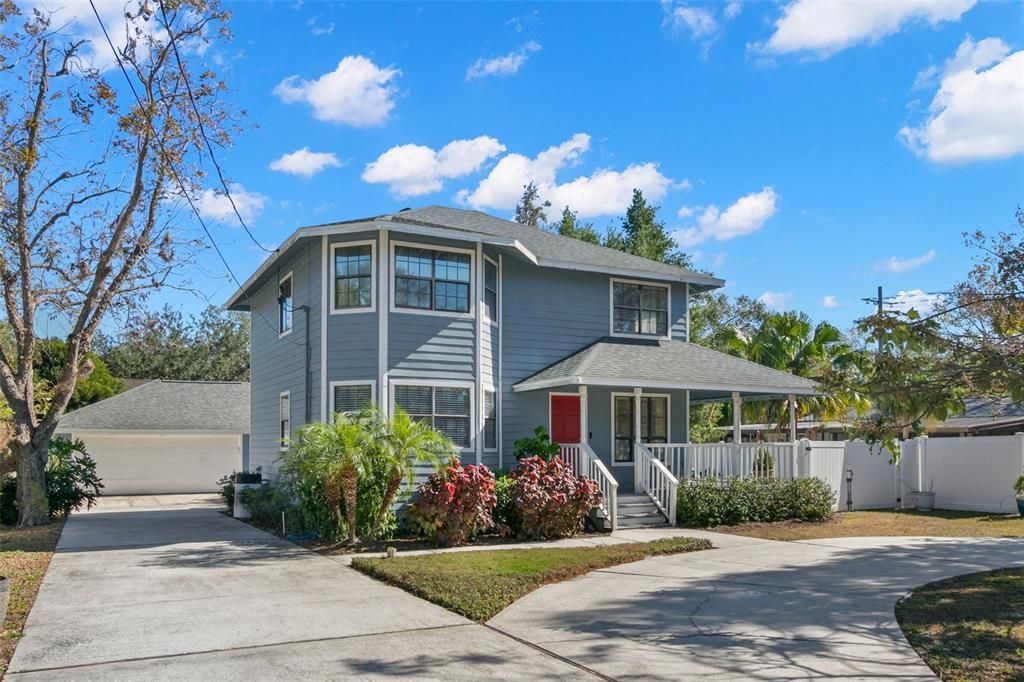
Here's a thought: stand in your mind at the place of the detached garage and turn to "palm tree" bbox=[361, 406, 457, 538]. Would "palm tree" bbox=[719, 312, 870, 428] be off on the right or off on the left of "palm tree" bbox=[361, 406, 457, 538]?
left

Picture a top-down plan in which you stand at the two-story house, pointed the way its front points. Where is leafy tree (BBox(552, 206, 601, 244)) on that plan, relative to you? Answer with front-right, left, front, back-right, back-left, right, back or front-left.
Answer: back-left

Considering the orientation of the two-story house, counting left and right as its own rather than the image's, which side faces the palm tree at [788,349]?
left

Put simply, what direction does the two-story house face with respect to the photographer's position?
facing the viewer and to the right of the viewer

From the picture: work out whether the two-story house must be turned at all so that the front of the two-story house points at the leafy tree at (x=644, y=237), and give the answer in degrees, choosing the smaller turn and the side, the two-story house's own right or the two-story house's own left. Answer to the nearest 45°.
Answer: approximately 135° to the two-story house's own left

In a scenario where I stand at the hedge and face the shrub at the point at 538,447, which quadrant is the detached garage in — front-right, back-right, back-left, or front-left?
front-right

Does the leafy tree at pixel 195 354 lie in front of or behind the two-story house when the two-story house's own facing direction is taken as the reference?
behind

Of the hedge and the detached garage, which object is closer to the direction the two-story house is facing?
the hedge
